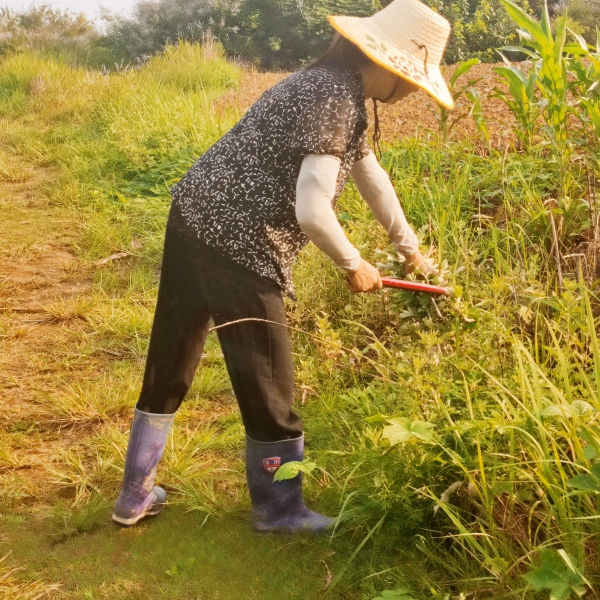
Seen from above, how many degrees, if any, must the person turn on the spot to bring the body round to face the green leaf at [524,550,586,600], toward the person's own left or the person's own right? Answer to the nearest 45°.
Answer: approximately 45° to the person's own right

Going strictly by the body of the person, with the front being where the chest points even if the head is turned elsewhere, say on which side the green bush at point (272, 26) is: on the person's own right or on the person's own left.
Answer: on the person's own left

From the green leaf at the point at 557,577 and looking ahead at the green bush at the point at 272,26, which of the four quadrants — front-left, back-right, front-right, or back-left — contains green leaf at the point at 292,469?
front-left

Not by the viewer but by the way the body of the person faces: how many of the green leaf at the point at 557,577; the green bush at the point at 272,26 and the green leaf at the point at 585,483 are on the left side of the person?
1

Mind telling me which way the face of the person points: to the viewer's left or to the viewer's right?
to the viewer's right

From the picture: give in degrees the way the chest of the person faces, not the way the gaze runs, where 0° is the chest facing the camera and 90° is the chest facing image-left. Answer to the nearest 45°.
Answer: approximately 270°

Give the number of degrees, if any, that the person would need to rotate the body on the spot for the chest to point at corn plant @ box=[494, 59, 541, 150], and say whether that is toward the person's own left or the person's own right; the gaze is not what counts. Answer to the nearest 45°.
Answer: approximately 45° to the person's own left

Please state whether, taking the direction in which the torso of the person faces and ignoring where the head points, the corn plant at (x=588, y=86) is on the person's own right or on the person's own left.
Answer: on the person's own left
